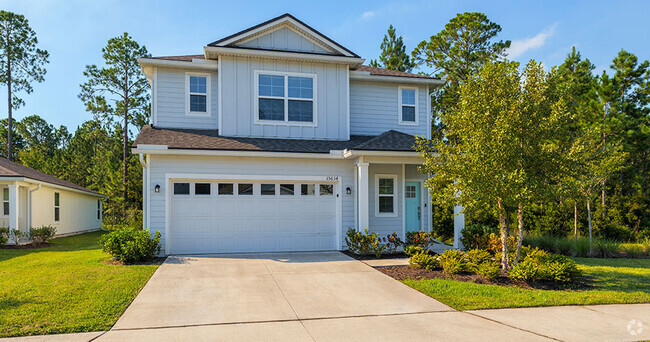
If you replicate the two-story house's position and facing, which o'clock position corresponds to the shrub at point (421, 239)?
The shrub is roughly at 10 o'clock from the two-story house.

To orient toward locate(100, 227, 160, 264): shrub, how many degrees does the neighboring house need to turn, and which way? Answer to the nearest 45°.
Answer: approximately 45° to its left

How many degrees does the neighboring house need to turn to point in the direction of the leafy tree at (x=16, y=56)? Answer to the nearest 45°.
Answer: approximately 135° to its right

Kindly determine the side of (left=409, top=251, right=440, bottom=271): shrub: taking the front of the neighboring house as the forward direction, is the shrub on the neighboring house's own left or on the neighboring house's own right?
on the neighboring house's own left

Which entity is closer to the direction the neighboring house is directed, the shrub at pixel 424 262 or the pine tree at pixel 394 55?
the shrub

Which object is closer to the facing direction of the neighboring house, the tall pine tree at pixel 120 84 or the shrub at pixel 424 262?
the shrub

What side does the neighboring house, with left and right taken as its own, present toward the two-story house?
left

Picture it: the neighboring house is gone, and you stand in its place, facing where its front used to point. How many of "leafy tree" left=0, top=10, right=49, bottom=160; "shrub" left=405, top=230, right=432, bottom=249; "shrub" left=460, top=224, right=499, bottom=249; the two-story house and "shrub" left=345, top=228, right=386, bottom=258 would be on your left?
4

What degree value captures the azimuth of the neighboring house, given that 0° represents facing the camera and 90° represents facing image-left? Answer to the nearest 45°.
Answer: approximately 45°

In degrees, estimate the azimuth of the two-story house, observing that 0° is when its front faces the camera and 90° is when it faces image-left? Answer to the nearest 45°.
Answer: approximately 0°
